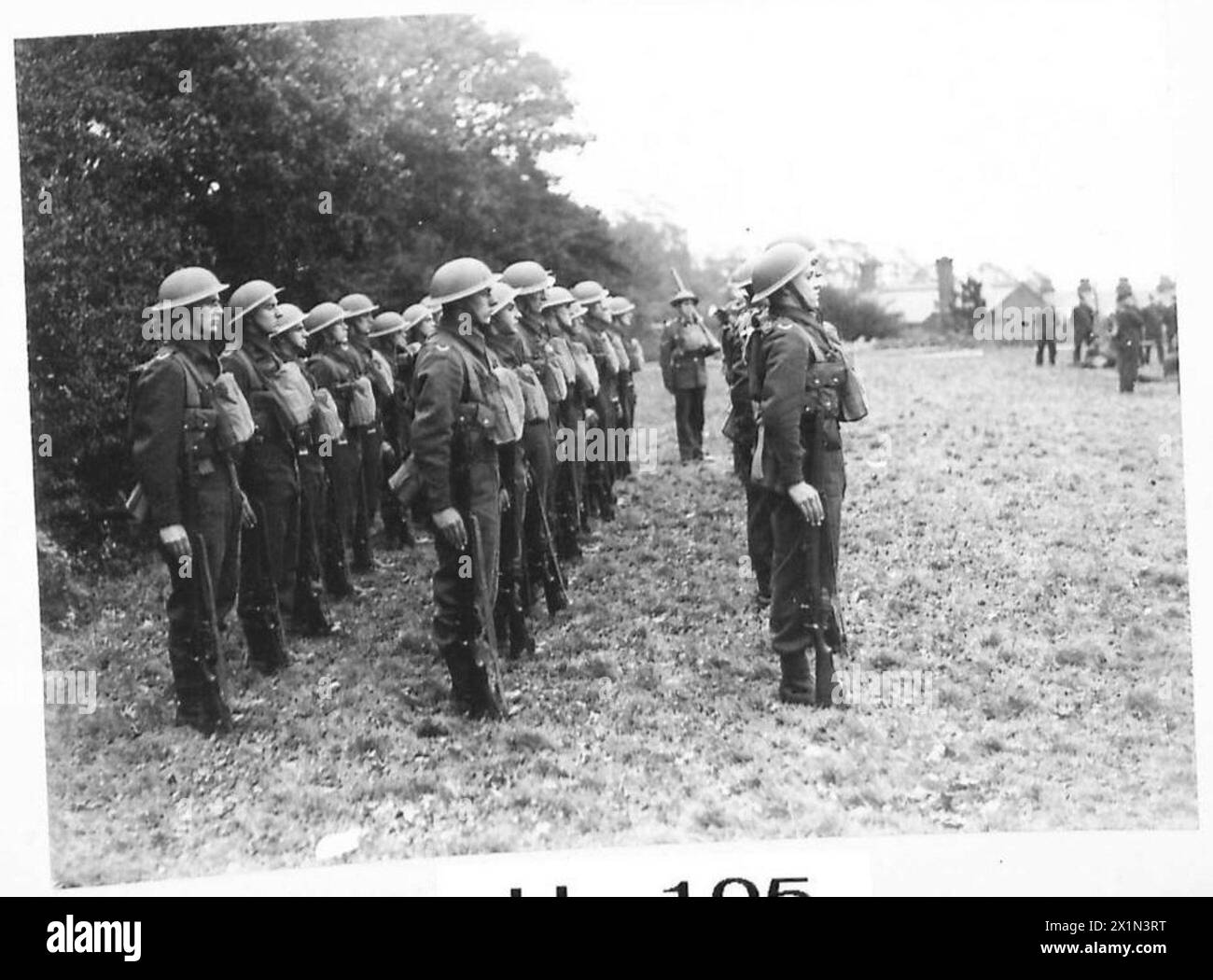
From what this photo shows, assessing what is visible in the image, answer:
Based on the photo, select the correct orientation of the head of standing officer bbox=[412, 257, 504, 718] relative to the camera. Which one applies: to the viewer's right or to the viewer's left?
to the viewer's right

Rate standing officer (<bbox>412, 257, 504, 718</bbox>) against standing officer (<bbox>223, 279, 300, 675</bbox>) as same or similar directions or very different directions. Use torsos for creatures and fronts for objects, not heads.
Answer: same or similar directions

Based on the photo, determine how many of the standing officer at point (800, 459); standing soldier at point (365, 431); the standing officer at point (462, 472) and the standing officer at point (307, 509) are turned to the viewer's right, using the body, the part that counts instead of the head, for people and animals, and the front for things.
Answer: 4

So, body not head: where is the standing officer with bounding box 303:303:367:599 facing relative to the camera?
to the viewer's right

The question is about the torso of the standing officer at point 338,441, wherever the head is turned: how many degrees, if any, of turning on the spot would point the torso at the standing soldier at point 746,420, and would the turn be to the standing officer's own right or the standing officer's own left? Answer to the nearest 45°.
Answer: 0° — they already face them

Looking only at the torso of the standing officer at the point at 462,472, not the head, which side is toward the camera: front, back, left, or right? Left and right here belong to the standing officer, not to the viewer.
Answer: right

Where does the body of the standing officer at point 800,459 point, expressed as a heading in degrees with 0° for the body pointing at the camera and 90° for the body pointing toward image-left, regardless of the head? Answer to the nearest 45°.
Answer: approximately 270°

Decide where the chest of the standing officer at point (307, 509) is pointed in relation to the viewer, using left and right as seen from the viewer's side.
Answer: facing to the right of the viewer

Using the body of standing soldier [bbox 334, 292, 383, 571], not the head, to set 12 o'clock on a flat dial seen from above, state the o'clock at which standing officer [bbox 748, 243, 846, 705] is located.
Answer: standing officer [bbox 748, 243, 846, 705] is roughly at 1 o'clock from standing soldier [bbox 334, 292, 383, 571].

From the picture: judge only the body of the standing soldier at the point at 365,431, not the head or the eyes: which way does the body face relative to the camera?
to the viewer's right

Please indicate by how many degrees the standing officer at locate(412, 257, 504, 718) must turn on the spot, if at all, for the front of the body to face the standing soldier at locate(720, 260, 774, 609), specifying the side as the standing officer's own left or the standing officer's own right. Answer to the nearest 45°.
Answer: approximately 45° to the standing officer's own left

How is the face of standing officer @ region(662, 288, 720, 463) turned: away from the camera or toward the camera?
toward the camera

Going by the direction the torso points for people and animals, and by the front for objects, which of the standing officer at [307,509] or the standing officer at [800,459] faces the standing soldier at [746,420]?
the standing officer at [307,509]
